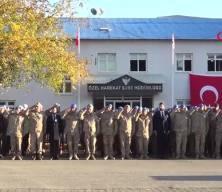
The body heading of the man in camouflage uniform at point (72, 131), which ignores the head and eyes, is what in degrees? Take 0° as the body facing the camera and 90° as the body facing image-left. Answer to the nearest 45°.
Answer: approximately 0°

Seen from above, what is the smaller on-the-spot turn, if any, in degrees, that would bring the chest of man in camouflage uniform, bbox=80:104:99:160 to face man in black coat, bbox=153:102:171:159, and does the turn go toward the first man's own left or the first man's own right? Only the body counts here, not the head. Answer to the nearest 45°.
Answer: approximately 90° to the first man's own left

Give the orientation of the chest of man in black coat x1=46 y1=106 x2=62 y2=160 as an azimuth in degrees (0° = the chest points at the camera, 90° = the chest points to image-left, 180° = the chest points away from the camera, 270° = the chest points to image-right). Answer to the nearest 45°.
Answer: approximately 0°

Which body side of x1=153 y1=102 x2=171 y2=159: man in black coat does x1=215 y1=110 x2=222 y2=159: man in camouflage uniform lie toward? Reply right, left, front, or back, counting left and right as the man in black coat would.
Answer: left

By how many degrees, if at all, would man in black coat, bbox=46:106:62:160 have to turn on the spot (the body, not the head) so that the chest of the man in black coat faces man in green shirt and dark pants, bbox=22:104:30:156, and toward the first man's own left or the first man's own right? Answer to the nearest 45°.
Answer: approximately 90° to the first man's own right

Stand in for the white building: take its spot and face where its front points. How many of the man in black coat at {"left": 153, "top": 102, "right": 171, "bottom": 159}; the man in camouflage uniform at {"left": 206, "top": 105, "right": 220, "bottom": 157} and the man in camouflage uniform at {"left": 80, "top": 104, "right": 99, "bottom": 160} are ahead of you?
3

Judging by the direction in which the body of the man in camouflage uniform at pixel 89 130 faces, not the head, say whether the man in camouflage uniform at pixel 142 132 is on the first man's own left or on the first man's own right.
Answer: on the first man's own left

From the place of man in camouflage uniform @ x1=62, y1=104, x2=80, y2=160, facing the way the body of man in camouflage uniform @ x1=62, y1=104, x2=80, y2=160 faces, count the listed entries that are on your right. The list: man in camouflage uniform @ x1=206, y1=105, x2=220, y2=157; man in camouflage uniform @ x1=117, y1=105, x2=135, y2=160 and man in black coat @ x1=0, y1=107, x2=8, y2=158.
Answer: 1

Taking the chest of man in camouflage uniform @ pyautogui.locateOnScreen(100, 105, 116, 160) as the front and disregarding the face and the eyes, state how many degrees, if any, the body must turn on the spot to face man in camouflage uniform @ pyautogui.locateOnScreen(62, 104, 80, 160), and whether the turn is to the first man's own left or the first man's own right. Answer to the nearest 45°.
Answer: approximately 90° to the first man's own right
